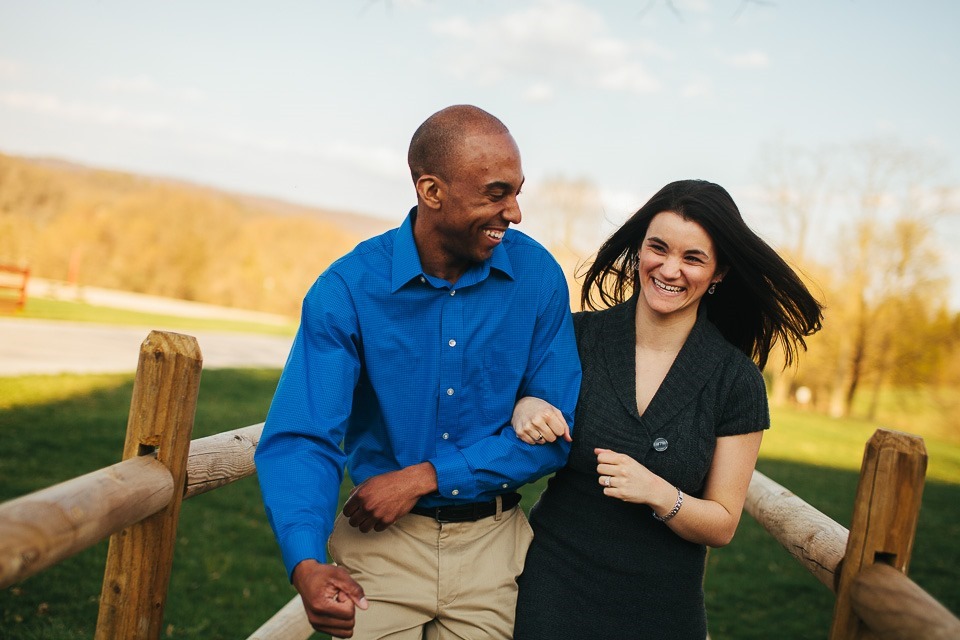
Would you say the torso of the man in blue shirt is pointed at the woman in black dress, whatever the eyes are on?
no

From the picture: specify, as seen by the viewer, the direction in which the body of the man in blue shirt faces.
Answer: toward the camera

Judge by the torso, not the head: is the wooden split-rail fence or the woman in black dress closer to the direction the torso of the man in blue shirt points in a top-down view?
the wooden split-rail fence
